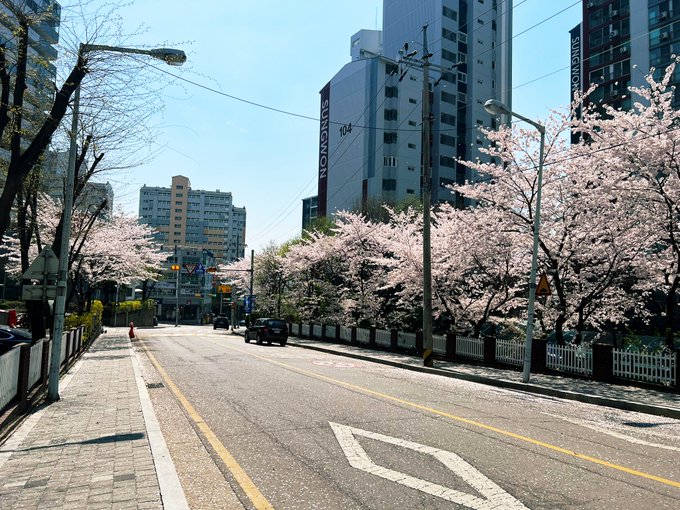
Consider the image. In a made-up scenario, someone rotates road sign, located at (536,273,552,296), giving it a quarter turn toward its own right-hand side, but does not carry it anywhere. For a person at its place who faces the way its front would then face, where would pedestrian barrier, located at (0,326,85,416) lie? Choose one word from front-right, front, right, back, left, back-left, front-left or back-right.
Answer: front-left

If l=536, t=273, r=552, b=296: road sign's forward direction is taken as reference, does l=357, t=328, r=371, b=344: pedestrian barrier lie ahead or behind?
behind

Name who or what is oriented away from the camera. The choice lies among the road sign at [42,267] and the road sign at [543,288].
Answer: the road sign at [42,267]

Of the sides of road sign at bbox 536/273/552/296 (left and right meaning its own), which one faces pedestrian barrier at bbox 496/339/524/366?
back

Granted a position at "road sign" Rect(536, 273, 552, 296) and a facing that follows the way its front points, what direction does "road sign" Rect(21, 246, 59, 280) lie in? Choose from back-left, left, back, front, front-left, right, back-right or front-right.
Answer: front-right

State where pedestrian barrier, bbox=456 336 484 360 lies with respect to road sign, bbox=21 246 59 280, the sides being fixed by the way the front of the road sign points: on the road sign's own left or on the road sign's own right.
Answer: on the road sign's own right

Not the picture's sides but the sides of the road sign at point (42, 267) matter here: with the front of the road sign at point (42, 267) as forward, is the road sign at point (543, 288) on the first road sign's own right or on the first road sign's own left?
on the first road sign's own right

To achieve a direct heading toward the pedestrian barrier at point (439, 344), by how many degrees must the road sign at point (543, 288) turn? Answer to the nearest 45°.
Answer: approximately 135° to its right

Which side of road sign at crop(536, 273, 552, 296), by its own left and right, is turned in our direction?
front

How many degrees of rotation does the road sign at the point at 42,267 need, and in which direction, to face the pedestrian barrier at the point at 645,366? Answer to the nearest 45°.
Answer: approximately 90° to its right

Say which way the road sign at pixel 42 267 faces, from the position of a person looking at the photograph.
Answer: facing away from the viewer

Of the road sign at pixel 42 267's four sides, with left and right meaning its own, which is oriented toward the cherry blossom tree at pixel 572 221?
right

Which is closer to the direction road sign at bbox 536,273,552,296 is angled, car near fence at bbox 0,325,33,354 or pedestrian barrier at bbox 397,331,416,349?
the car near fence

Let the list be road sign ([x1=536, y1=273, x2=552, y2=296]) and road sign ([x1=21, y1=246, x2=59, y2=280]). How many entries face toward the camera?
1

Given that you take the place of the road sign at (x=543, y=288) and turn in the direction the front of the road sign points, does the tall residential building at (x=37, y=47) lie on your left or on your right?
on your right
